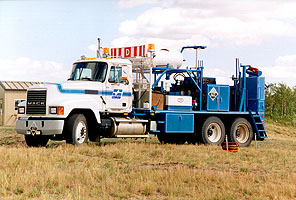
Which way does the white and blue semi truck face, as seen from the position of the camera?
facing the viewer and to the left of the viewer
